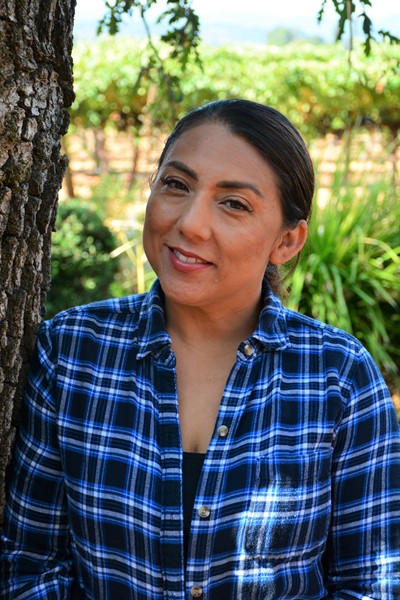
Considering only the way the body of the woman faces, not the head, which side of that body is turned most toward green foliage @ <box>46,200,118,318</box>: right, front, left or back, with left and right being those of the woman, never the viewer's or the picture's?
back

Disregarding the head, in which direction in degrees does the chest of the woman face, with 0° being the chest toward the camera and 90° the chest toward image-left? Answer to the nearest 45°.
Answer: approximately 0°

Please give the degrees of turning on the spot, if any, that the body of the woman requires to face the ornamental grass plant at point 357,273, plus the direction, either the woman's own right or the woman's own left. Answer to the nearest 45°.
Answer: approximately 180°

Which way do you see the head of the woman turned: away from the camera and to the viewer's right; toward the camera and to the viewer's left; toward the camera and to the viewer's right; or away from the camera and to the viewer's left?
toward the camera and to the viewer's left
